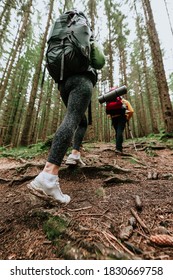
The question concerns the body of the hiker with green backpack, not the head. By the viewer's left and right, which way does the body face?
facing away from the viewer and to the right of the viewer
